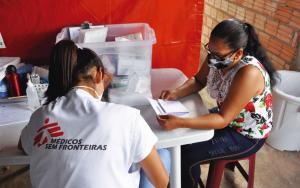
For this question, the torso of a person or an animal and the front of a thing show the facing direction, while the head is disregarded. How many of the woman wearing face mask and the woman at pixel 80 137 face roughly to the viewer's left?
1

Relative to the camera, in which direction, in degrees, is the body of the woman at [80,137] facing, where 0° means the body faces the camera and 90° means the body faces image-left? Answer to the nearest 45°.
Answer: approximately 225°

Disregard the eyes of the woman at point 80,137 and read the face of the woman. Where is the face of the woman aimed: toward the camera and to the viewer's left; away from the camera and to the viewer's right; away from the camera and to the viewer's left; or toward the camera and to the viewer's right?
away from the camera and to the viewer's right

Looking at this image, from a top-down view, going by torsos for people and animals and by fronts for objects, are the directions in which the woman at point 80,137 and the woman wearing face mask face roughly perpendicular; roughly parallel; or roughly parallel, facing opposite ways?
roughly perpendicular

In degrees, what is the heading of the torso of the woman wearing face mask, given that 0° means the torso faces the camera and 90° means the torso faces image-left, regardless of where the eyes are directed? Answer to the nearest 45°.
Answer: approximately 90°
